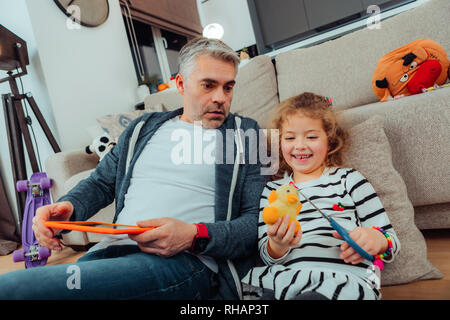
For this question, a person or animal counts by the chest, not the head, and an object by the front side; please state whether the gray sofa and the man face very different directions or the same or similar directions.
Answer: same or similar directions

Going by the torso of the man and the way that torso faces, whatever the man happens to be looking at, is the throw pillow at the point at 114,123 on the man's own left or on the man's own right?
on the man's own right

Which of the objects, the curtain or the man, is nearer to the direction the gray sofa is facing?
the man

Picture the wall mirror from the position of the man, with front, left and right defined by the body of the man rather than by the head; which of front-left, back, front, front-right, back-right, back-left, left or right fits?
back-right

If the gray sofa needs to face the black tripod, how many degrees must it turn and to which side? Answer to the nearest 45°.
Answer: approximately 45° to its right

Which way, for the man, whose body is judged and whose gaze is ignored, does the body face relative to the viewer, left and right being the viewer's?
facing the viewer and to the left of the viewer

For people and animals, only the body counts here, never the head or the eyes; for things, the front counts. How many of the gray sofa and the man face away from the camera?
0

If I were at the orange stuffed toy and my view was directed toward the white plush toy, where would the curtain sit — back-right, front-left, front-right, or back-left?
front-right

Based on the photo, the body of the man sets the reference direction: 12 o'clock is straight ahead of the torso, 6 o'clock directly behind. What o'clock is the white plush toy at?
The white plush toy is roughly at 4 o'clock from the man.

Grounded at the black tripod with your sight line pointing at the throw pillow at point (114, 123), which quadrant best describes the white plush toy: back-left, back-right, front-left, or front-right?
front-right

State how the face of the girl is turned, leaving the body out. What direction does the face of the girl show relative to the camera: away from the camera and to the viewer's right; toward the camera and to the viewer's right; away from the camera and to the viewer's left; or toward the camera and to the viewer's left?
toward the camera and to the viewer's left

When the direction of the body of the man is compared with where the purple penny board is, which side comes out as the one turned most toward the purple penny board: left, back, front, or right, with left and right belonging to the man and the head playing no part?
right

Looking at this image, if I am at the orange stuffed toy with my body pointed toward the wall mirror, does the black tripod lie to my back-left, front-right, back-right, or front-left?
front-left

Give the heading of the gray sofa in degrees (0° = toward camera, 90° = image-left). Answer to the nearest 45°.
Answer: approximately 45°
